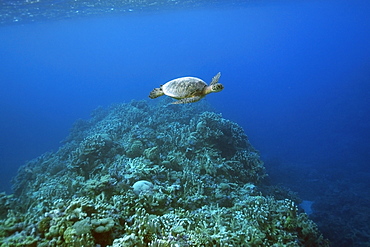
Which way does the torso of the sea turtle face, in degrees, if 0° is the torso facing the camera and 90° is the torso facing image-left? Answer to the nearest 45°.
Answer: approximately 270°
